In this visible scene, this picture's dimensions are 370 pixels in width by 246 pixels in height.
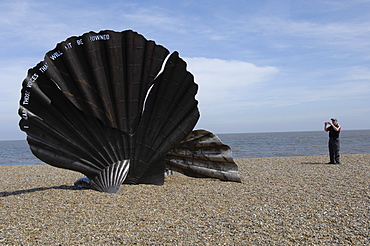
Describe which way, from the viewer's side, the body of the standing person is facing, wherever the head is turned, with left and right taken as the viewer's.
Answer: facing the viewer and to the left of the viewer

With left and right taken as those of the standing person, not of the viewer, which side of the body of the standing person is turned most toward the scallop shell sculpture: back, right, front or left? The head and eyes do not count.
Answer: front
